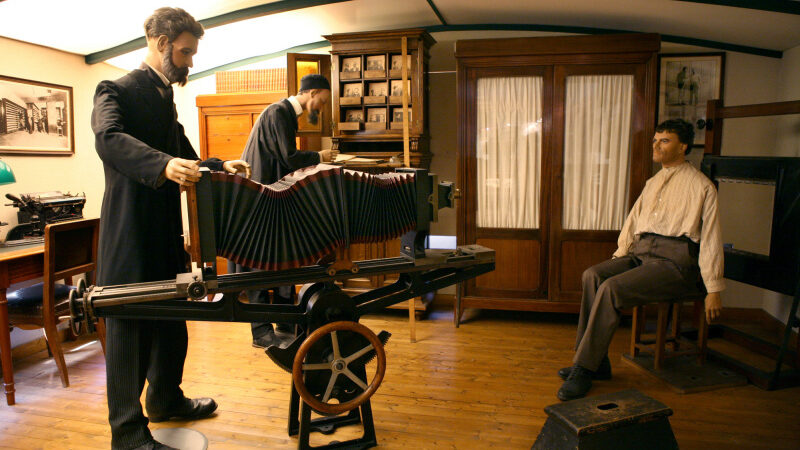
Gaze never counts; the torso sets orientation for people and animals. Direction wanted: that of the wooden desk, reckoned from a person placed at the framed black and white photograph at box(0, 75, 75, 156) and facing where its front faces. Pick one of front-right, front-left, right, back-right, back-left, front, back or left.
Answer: front-right

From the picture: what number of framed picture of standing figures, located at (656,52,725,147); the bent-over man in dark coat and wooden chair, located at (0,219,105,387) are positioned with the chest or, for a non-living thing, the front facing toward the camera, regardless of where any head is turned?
1

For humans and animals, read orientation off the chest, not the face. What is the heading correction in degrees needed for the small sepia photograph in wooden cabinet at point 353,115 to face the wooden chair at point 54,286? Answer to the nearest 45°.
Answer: approximately 45° to its right

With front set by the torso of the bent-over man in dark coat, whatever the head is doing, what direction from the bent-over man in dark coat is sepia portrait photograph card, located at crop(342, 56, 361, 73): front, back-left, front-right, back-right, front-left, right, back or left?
front-left

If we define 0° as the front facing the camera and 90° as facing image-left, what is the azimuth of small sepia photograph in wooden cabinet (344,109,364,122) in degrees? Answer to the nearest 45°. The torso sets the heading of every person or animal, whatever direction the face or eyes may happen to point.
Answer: approximately 0°

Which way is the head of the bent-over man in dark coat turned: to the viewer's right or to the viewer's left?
to the viewer's right

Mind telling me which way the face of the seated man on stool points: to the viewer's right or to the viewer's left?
to the viewer's left

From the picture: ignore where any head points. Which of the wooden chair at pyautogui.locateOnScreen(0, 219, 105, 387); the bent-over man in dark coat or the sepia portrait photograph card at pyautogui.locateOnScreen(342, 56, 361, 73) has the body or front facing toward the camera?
the sepia portrait photograph card

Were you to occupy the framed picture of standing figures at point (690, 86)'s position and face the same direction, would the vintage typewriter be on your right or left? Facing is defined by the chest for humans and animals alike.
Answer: on your right

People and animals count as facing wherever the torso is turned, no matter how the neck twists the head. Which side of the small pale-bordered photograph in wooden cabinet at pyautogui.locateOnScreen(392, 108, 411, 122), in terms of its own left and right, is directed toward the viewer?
front

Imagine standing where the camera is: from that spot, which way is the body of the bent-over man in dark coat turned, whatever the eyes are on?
to the viewer's right

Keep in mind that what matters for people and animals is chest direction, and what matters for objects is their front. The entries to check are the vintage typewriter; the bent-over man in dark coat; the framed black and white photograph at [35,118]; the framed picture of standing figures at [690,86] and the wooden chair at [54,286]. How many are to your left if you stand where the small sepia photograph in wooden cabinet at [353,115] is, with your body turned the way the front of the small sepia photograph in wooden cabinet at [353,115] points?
1

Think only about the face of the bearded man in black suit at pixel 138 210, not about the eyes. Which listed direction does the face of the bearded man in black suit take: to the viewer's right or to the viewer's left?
to the viewer's right

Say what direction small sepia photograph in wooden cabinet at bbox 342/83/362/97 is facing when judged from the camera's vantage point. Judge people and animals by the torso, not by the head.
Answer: facing the viewer

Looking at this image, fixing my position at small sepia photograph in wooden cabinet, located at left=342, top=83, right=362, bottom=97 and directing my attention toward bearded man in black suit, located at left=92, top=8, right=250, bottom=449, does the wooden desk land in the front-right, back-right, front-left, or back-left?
front-right

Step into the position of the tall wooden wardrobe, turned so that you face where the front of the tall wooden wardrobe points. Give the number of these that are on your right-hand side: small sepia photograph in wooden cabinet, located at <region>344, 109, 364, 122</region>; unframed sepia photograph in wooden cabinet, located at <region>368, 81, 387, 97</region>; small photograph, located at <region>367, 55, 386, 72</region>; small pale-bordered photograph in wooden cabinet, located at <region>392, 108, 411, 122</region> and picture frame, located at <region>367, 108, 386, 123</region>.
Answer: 5

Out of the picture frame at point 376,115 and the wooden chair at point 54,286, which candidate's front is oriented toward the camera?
the picture frame

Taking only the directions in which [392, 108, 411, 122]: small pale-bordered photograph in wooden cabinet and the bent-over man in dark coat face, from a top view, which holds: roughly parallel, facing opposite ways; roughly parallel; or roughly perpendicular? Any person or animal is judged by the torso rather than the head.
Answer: roughly perpendicular

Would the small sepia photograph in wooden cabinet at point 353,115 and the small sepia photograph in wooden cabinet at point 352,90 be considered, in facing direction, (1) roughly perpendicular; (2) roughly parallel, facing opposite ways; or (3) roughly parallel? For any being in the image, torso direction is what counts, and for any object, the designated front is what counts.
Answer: roughly parallel

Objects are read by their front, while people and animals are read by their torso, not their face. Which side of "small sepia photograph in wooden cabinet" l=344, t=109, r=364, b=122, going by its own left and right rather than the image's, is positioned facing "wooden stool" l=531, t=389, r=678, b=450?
front
